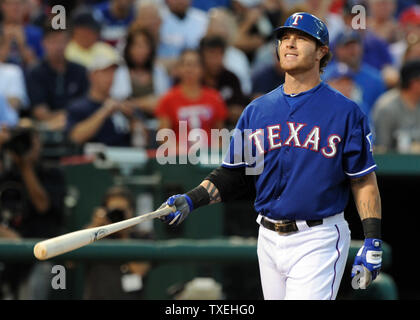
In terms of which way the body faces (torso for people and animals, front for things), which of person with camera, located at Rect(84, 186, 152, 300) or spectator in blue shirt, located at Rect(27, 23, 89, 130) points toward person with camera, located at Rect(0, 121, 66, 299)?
the spectator in blue shirt

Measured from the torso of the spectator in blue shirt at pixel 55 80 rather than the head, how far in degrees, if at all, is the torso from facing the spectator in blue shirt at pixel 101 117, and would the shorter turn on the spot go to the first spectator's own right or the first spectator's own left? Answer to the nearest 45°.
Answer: approximately 45° to the first spectator's own left

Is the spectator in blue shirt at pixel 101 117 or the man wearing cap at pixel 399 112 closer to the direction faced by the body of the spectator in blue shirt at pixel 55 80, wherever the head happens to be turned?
the spectator in blue shirt

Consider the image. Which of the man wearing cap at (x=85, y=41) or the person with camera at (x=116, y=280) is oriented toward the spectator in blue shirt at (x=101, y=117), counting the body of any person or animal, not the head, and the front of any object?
the man wearing cap

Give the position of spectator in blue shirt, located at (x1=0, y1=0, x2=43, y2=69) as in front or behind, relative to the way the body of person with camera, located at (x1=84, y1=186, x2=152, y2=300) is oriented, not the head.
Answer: behind
